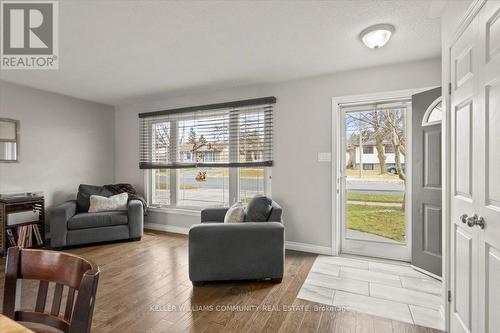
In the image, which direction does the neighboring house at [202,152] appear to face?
toward the camera

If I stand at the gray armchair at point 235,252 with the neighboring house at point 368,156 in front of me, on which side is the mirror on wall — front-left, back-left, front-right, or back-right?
back-left
